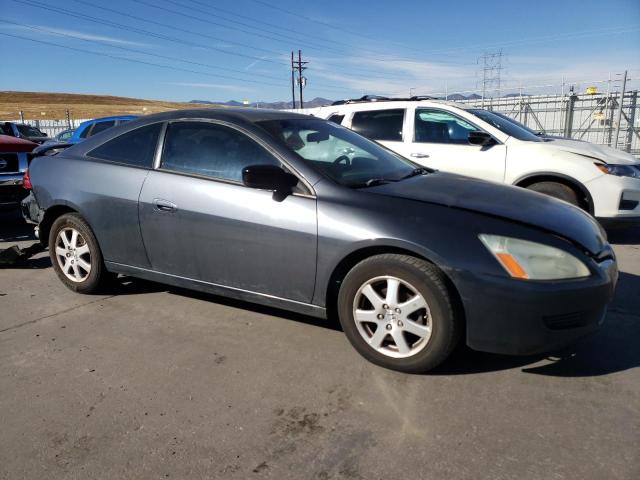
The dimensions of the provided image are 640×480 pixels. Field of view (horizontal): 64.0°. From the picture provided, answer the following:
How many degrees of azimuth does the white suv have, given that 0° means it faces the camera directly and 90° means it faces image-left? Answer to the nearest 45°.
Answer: approximately 315°

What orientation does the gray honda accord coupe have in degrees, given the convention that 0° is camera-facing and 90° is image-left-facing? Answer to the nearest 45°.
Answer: approximately 315°

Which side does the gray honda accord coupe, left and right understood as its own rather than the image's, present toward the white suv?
left

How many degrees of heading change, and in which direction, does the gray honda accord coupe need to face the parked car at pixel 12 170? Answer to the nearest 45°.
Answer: approximately 180°

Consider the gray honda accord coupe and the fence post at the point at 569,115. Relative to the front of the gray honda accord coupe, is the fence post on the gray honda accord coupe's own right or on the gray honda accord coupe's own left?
on the gray honda accord coupe's own left

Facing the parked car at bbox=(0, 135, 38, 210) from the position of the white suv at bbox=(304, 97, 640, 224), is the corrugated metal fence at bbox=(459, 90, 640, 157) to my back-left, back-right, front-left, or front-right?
back-right

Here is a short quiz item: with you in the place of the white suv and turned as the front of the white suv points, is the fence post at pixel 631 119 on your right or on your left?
on your left

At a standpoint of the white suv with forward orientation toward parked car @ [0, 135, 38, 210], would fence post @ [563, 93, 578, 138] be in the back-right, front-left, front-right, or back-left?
back-right

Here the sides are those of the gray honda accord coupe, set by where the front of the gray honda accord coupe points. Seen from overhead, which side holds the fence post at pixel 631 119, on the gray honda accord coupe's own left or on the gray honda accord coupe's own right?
on the gray honda accord coupe's own left

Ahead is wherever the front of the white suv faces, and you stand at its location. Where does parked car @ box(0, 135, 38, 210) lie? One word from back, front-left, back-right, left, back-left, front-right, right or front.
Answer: back-right
